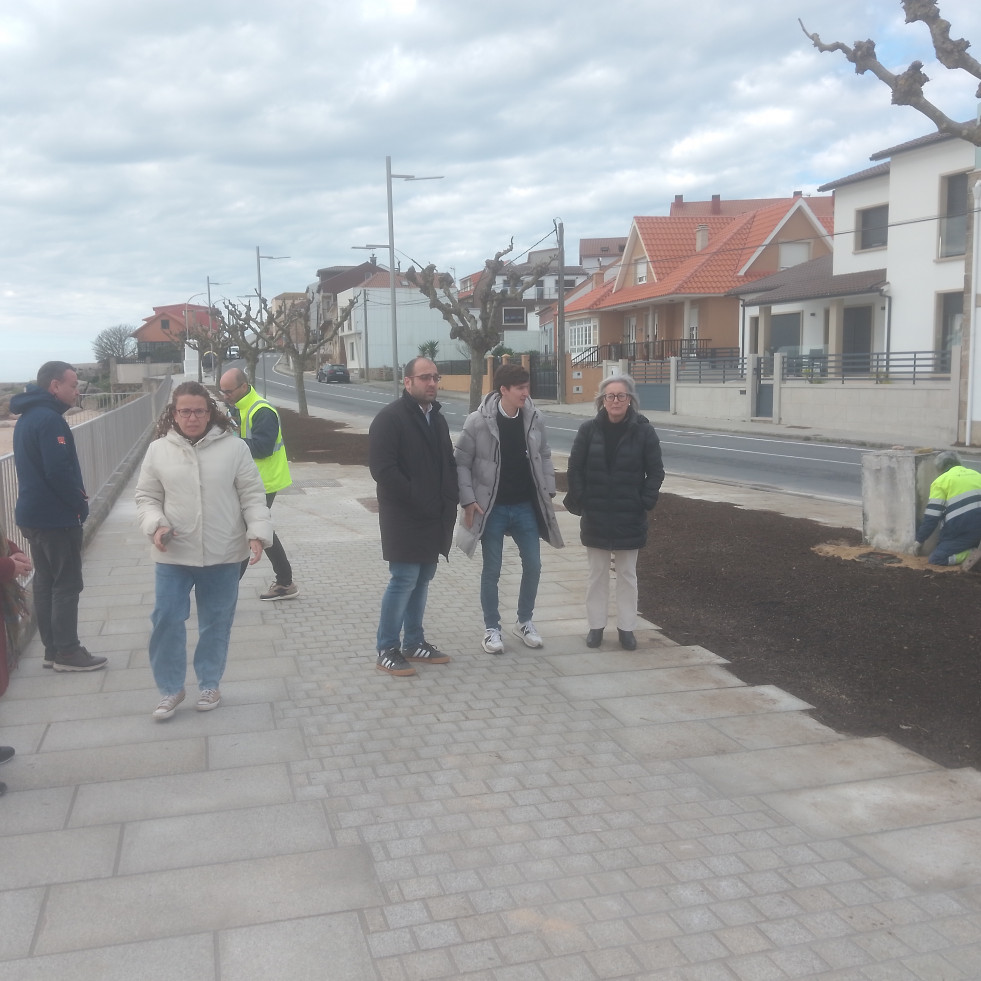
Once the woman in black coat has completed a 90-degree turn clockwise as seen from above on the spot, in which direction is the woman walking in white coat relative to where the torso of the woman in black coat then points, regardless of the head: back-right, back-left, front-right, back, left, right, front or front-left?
front-left

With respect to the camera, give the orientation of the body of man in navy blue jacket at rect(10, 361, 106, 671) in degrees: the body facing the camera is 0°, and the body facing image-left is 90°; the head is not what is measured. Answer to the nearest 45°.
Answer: approximately 270°

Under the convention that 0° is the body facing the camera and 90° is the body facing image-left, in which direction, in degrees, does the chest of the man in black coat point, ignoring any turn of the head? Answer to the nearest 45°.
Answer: approximately 315°

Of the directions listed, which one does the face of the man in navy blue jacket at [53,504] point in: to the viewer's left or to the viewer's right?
to the viewer's right

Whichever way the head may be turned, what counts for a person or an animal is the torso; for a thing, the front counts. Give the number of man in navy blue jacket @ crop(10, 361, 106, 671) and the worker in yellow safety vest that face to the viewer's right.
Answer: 1

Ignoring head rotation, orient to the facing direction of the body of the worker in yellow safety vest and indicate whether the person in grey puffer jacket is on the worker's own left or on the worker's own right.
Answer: on the worker's own left

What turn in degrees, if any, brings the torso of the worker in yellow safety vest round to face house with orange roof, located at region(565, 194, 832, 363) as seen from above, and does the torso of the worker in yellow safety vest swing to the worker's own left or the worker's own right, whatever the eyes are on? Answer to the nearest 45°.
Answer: approximately 135° to the worker's own right

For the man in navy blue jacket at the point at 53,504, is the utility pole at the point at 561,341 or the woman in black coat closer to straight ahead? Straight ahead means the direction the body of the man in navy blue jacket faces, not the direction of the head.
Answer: the woman in black coat

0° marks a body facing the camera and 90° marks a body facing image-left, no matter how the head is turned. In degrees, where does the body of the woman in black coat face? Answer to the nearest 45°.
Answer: approximately 0°
